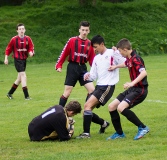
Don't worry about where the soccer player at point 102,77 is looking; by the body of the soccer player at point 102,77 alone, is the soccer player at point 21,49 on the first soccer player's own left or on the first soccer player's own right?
on the first soccer player's own right

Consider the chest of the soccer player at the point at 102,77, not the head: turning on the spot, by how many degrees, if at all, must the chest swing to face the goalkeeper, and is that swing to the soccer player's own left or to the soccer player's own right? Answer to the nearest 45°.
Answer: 0° — they already face them

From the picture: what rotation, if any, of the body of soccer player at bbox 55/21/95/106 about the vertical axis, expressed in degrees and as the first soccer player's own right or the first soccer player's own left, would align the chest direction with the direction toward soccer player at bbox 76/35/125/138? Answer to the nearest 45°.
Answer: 0° — they already face them

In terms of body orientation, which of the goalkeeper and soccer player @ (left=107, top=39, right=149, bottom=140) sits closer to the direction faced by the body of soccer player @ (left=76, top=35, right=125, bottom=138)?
the goalkeeper

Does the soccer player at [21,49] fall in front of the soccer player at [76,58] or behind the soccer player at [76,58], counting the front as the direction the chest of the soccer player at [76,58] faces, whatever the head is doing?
behind

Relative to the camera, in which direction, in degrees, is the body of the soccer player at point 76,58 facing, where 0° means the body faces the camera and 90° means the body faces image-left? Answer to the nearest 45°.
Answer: approximately 0°
